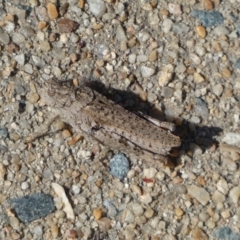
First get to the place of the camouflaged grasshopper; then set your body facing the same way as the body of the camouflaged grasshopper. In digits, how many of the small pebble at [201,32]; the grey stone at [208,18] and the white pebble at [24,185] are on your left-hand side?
1

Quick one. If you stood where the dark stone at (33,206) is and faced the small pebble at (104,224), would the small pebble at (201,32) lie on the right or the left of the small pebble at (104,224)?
left

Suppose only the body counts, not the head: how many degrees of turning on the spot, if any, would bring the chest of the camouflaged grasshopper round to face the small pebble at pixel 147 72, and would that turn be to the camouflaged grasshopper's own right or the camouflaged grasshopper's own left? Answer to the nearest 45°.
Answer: approximately 45° to the camouflaged grasshopper's own right

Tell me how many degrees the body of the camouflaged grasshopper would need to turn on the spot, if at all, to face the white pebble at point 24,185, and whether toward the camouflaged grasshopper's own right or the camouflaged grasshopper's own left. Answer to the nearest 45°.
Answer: approximately 90° to the camouflaged grasshopper's own left

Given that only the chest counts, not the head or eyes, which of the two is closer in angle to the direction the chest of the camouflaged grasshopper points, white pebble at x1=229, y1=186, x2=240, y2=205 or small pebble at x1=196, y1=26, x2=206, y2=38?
the small pebble

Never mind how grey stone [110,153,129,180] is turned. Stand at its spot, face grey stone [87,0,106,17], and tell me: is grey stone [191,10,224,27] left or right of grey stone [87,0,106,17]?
right

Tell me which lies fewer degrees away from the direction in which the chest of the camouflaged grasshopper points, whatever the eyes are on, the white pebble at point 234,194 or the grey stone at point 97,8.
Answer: the grey stone

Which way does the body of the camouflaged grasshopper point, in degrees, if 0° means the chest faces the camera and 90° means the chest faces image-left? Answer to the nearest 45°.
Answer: approximately 135°

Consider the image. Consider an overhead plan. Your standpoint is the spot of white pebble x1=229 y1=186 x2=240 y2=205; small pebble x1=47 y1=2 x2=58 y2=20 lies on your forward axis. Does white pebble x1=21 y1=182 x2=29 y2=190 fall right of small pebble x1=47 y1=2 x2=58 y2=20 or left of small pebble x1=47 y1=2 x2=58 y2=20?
left

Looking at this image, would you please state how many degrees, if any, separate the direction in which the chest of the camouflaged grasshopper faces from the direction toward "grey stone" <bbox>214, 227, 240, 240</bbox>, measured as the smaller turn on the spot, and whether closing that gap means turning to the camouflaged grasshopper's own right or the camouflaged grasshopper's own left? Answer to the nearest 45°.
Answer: approximately 135° to the camouflaged grasshopper's own right

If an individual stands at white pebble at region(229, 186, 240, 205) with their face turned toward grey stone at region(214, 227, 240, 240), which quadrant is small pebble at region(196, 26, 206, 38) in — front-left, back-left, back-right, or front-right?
back-right
